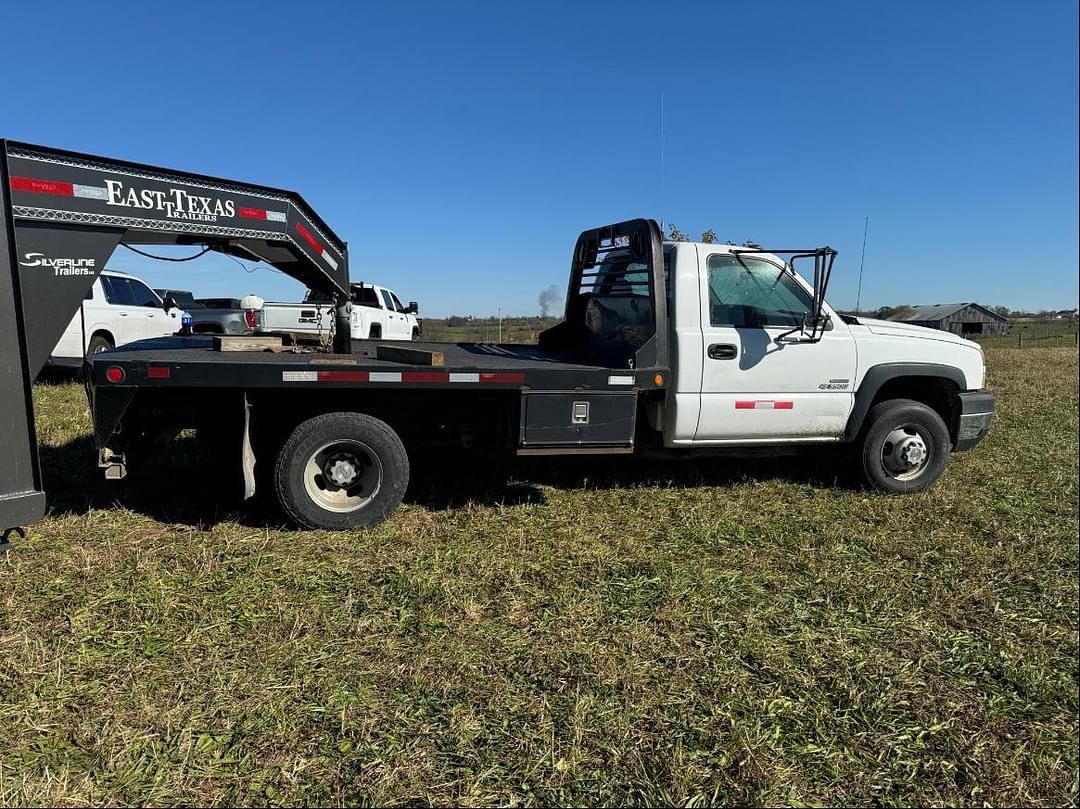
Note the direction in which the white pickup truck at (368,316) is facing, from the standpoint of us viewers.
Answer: facing away from the viewer and to the right of the viewer

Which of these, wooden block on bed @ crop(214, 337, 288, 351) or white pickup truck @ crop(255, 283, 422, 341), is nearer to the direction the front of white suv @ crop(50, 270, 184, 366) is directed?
the white pickup truck

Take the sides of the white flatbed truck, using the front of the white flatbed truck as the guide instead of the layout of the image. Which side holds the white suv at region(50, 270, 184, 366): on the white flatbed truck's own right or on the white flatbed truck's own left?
on the white flatbed truck's own left

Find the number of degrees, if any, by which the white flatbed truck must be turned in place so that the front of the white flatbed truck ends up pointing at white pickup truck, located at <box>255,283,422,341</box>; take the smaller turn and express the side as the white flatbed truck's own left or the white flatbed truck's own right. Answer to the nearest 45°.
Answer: approximately 90° to the white flatbed truck's own left

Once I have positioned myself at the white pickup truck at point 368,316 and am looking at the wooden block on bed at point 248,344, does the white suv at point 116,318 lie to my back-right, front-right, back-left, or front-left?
front-right

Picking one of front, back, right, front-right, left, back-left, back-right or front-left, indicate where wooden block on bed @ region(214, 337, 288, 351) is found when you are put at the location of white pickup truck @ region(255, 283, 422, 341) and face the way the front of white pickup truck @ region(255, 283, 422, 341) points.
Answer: back-right

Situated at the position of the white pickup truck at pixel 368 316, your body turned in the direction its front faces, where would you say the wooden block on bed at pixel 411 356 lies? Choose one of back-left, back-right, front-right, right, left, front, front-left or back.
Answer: back-right

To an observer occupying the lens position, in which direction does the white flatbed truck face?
facing to the right of the viewer

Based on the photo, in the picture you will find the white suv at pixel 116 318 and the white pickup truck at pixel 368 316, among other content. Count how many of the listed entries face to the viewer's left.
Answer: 0

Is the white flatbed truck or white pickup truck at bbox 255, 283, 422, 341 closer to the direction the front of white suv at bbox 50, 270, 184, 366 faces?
the white pickup truck

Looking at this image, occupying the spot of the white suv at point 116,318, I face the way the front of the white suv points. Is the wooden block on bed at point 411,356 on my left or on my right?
on my right

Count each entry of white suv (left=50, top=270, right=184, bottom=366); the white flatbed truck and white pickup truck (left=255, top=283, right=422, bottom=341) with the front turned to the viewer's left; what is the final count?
0

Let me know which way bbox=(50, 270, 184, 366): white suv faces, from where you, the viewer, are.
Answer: facing away from the viewer and to the right of the viewer
